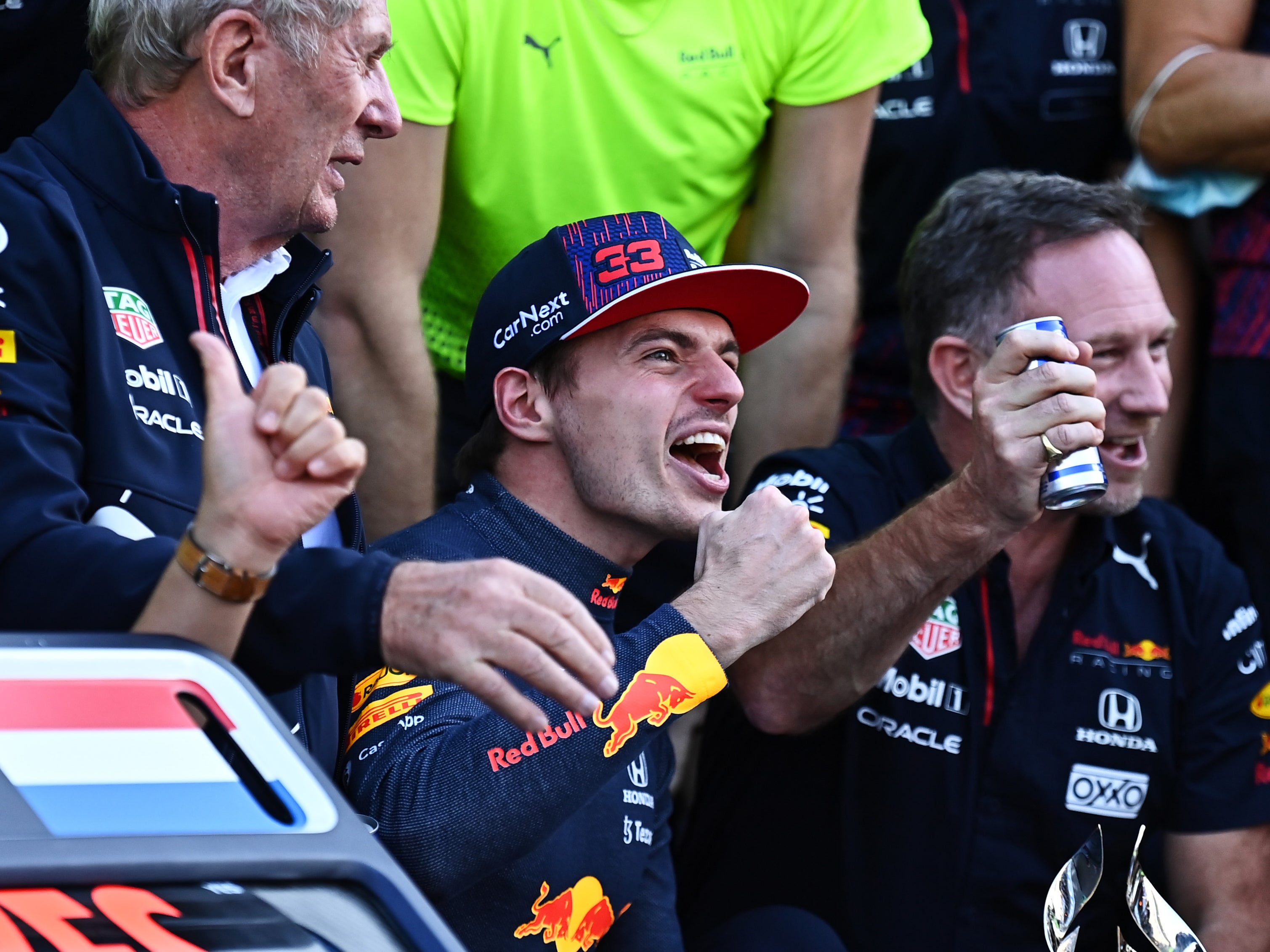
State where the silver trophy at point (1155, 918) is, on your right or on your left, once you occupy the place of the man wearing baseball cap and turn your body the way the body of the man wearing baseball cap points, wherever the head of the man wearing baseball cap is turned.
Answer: on your left

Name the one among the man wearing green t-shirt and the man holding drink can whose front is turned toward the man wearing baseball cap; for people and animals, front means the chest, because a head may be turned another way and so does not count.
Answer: the man wearing green t-shirt

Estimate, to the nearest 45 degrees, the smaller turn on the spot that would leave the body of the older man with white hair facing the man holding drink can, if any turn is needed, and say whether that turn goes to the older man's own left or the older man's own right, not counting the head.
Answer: approximately 45° to the older man's own left

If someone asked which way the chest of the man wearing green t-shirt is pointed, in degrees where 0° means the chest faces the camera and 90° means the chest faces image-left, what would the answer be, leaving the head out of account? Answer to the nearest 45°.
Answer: approximately 0°

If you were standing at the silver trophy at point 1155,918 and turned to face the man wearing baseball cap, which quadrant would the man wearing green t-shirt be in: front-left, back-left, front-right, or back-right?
front-right

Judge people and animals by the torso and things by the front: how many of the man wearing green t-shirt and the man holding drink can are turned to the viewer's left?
0

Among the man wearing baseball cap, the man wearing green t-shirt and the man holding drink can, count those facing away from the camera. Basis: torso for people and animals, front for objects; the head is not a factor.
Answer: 0

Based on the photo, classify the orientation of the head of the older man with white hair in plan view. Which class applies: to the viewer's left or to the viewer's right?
to the viewer's right

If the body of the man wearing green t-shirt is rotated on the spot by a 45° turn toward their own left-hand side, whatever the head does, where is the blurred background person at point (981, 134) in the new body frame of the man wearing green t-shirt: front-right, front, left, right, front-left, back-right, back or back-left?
left

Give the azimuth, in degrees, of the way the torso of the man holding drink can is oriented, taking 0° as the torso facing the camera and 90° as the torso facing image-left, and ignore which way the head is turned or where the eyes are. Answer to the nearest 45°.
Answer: approximately 315°

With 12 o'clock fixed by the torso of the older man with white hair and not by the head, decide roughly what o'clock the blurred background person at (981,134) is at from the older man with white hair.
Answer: The blurred background person is roughly at 9 o'clock from the older man with white hair.

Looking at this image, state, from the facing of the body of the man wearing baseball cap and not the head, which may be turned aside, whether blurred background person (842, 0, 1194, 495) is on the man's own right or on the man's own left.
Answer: on the man's own left

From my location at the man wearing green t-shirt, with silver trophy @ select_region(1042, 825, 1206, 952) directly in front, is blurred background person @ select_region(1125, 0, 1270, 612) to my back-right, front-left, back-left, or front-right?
front-left

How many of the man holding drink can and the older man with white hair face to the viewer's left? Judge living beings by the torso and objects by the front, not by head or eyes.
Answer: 0

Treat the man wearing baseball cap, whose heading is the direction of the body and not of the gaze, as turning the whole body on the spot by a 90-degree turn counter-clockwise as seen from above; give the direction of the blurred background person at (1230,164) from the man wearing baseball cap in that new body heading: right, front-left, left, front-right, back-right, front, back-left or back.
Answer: front
